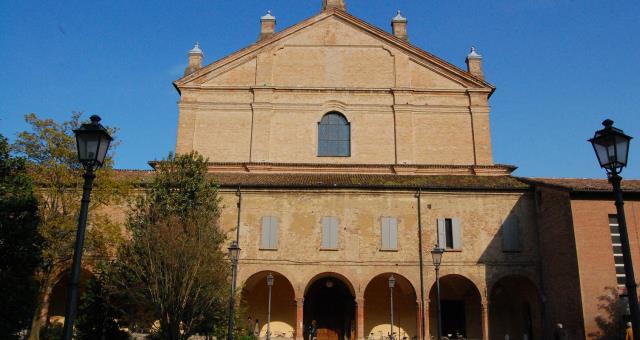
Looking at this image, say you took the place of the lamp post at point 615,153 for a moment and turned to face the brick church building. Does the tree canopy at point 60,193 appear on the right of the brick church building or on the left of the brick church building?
left

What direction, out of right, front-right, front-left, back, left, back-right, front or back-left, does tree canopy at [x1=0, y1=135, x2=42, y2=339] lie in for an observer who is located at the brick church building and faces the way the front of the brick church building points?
front-right

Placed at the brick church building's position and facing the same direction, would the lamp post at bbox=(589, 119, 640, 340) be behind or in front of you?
in front

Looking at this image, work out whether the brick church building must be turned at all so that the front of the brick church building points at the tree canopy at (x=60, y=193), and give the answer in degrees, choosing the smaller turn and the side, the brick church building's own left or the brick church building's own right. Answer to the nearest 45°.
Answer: approximately 45° to the brick church building's own right

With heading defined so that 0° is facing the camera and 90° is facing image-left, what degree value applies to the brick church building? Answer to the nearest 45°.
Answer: approximately 0°
